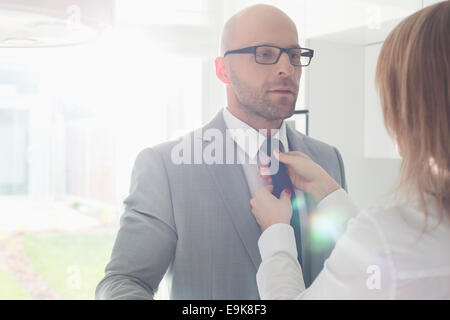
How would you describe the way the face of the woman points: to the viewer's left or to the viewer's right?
to the viewer's left

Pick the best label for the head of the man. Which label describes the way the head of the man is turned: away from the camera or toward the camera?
toward the camera

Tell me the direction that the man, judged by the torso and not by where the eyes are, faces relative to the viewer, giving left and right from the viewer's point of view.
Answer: facing the viewer and to the right of the viewer

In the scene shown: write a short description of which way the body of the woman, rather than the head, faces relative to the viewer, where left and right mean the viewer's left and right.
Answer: facing away from the viewer and to the left of the viewer

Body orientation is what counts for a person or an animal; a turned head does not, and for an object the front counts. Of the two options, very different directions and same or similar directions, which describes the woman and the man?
very different directions
